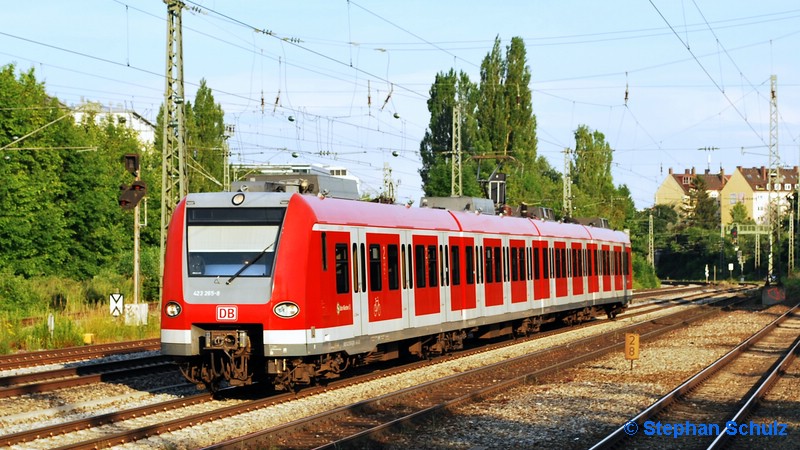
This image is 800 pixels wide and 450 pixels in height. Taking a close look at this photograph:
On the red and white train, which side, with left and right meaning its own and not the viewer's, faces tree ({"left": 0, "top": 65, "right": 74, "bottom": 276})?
right

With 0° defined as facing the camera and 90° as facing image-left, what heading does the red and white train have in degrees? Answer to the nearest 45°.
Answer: approximately 45°

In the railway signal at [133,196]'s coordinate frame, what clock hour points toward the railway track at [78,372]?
The railway track is roughly at 12 o'clock from the railway signal.

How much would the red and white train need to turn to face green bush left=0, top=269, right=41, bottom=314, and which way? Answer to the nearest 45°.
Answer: approximately 90° to its right

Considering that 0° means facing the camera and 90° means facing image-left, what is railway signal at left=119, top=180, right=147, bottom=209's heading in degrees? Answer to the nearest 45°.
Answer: approximately 0°
